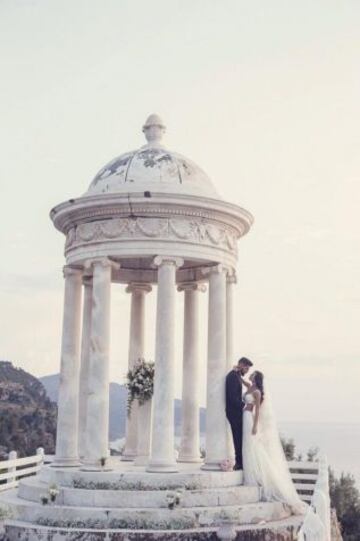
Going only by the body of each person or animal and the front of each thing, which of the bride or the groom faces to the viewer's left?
the bride

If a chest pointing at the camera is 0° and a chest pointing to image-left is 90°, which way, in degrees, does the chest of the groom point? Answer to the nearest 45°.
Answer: approximately 270°

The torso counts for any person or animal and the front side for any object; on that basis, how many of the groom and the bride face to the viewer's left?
1

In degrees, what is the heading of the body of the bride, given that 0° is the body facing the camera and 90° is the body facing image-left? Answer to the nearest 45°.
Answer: approximately 90°

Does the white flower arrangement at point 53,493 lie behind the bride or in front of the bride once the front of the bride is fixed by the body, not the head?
in front

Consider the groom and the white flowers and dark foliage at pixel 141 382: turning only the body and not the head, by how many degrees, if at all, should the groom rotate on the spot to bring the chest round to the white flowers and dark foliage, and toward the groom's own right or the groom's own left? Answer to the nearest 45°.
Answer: approximately 135° to the groom's own left

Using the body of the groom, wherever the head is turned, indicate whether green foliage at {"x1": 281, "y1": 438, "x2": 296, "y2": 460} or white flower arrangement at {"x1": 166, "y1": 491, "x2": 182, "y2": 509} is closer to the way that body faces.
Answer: the green foliage

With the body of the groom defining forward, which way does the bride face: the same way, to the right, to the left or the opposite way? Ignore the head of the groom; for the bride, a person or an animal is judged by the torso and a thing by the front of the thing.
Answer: the opposite way

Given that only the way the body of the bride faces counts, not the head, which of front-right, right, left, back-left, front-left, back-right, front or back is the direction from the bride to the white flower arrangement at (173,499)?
front-left
